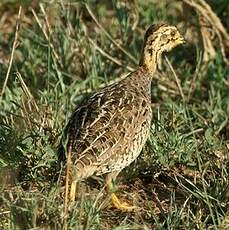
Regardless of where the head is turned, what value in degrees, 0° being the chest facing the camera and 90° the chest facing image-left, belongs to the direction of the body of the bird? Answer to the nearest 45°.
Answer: approximately 270°
